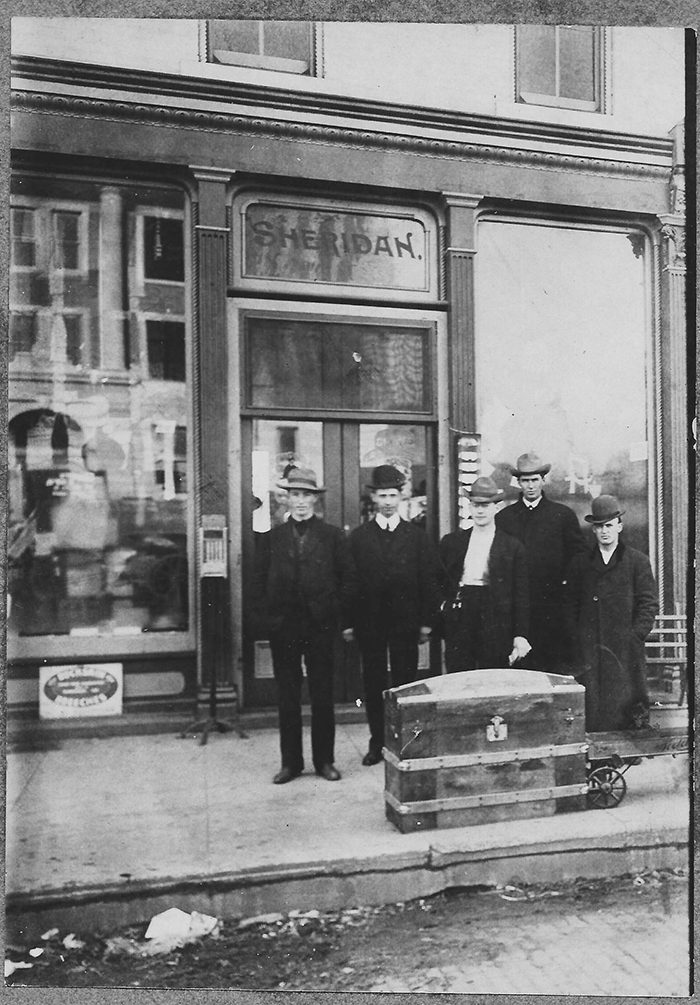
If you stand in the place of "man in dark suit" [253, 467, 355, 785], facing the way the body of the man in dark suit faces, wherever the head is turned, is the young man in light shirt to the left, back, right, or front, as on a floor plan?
left

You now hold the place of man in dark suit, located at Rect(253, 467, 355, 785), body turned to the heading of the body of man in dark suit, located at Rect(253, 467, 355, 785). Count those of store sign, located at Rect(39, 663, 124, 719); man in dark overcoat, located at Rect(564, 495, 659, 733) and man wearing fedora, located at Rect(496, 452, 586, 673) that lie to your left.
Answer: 2

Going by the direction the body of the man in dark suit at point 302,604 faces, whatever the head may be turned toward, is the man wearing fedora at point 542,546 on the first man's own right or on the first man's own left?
on the first man's own left

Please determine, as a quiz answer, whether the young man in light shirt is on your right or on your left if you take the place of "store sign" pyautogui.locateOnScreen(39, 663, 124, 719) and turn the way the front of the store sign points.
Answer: on your left

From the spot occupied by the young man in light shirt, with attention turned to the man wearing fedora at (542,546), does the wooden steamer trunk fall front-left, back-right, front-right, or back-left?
back-right

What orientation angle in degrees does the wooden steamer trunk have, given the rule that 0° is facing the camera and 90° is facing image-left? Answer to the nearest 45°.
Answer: approximately 0°

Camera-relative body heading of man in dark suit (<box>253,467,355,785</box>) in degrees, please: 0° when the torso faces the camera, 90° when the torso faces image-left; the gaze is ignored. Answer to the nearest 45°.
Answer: approximately 0°
